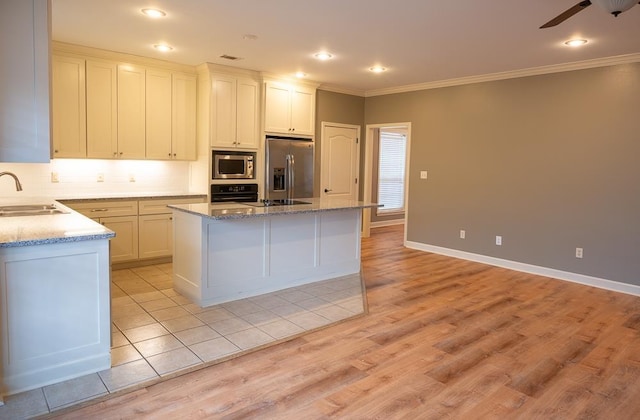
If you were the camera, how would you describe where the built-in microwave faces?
facing the viewer

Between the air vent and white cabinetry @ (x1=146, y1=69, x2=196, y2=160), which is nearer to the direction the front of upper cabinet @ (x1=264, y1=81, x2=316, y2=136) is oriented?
the air vent

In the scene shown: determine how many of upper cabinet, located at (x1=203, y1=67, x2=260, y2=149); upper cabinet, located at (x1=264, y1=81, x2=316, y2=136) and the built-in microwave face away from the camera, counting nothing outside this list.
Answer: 0

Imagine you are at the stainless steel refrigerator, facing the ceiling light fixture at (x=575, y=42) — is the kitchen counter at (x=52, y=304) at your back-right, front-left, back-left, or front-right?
front-right

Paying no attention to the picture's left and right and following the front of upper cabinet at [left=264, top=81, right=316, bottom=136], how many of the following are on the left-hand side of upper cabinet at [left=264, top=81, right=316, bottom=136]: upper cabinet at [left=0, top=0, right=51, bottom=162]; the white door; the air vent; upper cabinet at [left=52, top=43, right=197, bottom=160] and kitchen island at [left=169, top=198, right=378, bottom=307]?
1

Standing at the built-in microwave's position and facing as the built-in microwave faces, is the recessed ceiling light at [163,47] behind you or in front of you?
in front

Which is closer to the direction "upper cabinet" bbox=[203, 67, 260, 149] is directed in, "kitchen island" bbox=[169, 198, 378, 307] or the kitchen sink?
the kitchen island

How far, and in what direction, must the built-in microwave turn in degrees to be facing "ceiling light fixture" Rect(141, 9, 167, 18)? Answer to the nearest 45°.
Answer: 0° — it already faces it

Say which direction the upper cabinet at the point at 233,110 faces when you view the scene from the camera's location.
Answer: facing the viewer and to the right of the viewer

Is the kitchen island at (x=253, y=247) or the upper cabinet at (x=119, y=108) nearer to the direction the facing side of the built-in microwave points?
the kitchen island

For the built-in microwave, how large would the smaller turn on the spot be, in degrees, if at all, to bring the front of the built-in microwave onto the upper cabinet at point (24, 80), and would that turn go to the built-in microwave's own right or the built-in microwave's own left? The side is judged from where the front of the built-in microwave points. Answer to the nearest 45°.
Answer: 0° — it already faces it

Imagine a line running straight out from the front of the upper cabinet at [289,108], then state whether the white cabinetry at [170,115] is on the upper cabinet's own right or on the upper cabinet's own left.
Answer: on the upper cabinet's own right

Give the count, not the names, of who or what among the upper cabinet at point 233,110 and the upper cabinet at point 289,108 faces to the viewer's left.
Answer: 0

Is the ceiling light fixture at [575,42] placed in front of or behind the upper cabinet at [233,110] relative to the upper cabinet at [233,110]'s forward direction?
in front

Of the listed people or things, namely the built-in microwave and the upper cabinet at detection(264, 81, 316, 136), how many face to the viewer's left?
0

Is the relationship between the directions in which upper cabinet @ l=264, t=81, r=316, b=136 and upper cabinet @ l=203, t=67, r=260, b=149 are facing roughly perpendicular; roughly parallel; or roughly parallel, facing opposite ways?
roughly parallel

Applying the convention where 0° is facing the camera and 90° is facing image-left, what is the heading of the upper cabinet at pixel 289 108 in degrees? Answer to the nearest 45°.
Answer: approximately 315°
